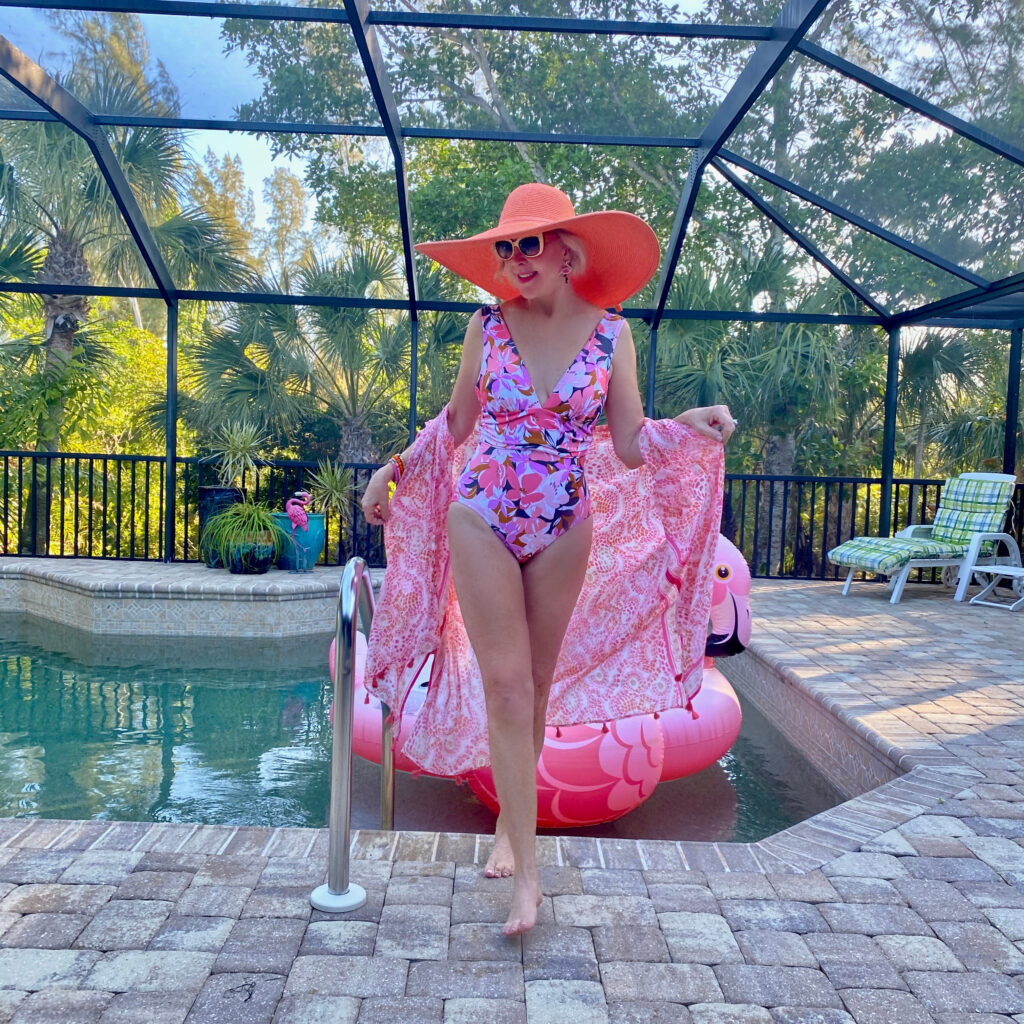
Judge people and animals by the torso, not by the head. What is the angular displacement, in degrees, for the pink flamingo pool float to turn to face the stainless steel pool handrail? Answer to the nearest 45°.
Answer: approximately 135° to its right

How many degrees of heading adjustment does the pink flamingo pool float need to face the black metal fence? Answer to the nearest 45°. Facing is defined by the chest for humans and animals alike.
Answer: approximately 135° to its left

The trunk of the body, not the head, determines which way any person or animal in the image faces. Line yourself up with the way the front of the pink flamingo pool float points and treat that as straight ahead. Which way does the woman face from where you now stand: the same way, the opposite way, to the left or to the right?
to the right

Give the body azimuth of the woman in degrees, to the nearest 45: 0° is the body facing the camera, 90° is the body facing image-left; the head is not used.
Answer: approximately 0°

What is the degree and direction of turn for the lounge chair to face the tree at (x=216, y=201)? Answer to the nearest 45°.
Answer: approximately 45° to its right

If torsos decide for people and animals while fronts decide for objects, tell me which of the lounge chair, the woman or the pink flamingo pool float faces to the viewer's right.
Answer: the pink flamingo pool float

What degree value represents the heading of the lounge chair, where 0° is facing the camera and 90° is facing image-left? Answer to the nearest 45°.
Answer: approximately 45°

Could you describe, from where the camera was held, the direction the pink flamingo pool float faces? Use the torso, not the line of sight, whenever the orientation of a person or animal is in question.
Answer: facing to the right of the viewer

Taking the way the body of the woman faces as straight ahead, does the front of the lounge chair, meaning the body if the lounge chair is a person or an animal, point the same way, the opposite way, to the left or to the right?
to the right

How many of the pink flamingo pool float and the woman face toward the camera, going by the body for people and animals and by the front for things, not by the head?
1

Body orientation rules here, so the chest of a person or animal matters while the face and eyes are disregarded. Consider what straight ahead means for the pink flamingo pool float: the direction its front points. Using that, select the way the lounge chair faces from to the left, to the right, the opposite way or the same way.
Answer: the opposite way
